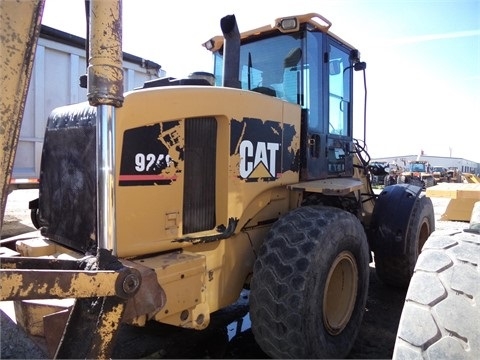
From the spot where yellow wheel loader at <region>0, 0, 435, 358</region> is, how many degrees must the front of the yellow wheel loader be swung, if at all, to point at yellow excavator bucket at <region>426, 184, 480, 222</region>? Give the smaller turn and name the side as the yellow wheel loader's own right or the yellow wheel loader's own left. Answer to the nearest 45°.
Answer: approximately 45° to the yellow wheel loader's own right

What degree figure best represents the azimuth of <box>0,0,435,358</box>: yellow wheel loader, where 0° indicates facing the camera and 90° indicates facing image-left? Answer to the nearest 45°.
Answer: approximately 225°

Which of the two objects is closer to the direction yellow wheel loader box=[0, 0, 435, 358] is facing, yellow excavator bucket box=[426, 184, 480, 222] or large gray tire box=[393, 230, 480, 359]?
the yellow excavator bucket

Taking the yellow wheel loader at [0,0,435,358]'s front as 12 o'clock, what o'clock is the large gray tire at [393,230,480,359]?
The large gray tire is roughly at 3 o'clock from the yellow wheel loader.
